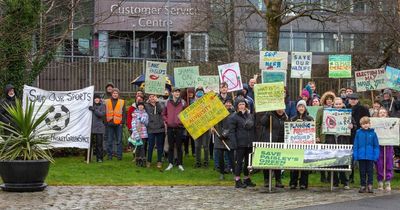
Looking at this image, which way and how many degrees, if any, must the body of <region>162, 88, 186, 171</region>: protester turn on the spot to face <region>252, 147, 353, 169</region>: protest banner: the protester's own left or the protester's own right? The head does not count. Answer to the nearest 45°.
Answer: approximately 45° to the protester's own left

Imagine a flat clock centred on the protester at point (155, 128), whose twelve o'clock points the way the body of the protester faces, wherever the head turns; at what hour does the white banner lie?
The white banner is roughly at 4 o'clock from the protester.

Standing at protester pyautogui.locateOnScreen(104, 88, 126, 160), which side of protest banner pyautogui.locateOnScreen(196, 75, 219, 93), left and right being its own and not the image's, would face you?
right

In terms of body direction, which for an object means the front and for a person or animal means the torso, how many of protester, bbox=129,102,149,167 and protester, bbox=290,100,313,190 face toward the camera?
2

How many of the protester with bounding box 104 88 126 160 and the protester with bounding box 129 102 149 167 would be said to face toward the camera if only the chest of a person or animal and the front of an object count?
2

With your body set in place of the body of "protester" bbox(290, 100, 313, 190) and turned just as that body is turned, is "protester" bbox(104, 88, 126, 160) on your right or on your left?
on your right

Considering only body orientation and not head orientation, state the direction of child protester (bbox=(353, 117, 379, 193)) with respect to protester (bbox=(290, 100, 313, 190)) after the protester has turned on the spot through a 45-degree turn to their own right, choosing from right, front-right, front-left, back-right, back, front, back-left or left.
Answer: back-left

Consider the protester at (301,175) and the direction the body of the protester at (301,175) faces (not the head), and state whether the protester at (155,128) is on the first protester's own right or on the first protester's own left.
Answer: on the first protester's own right

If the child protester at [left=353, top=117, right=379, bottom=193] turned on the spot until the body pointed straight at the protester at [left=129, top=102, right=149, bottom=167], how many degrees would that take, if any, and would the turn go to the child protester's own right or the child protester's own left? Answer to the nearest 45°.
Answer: approximately 90° to the child protester's own right

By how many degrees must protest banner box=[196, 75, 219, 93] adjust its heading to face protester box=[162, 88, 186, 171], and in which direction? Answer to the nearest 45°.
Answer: approximately 45° to its right
